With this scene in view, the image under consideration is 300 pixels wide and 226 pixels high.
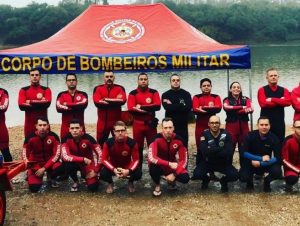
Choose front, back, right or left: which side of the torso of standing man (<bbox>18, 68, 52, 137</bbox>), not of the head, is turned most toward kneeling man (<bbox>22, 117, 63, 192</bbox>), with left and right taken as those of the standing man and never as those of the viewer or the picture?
front

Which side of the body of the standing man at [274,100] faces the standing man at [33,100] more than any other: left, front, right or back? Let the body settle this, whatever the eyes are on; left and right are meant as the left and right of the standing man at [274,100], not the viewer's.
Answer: right

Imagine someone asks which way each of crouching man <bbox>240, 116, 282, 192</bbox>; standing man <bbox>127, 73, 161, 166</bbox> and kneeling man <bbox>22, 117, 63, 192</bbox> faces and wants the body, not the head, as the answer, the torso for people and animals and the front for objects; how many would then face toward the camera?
3

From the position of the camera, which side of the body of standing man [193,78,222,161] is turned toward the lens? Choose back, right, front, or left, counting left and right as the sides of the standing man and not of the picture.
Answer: front

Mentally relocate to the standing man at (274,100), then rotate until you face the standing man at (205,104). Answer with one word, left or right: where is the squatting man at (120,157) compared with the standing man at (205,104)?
left

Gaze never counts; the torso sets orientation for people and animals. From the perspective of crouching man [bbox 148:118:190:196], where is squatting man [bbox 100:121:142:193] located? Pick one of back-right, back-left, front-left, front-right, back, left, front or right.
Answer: right
